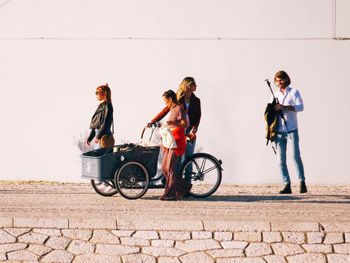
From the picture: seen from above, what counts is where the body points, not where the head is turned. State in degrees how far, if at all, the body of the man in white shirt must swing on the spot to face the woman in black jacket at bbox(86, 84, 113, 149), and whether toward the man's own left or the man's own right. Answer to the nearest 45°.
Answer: approximately 45° to the man's own right

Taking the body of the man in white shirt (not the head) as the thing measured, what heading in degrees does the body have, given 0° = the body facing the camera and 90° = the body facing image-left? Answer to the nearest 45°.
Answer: approximately 45°
